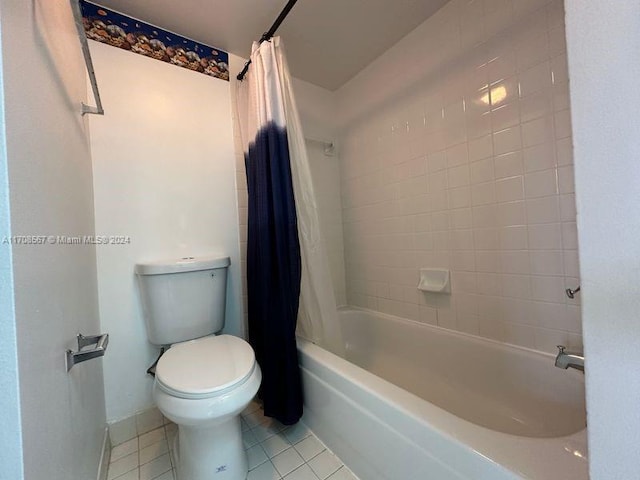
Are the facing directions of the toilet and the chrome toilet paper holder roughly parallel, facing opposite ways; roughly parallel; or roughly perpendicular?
roughly perpendicular

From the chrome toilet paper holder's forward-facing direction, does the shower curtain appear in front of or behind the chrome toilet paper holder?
in front

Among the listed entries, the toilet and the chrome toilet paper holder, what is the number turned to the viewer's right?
1

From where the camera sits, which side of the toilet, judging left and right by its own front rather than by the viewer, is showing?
front

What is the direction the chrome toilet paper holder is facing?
to the viewer's right
